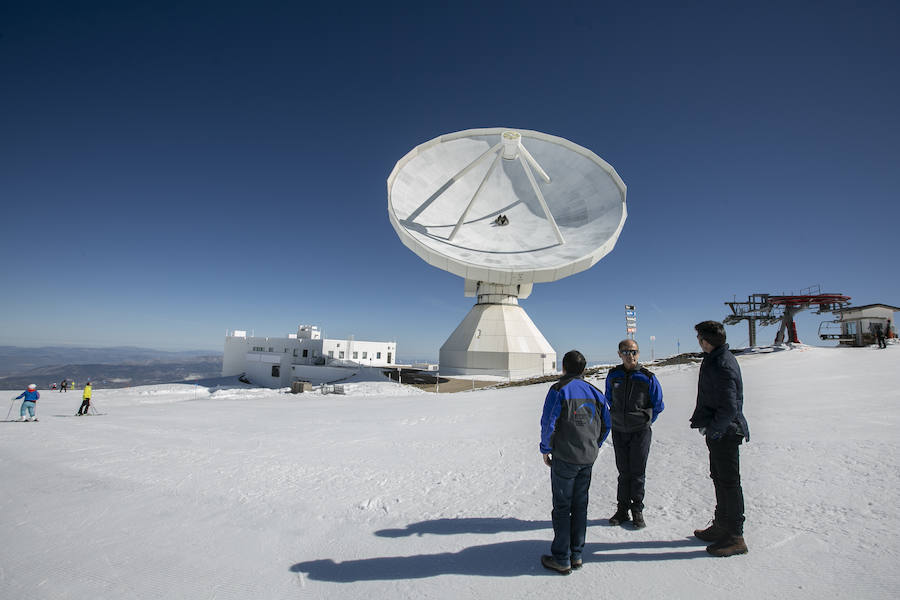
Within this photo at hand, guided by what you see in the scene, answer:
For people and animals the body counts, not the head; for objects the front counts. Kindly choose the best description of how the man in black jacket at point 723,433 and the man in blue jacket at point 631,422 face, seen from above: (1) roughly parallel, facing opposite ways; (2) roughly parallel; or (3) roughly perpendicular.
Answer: roughly perpendicular

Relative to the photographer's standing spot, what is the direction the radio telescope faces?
facing the viewer

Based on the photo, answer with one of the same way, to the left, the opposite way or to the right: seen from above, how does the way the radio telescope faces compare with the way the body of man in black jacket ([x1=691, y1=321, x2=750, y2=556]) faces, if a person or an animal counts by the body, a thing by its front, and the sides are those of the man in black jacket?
to the left

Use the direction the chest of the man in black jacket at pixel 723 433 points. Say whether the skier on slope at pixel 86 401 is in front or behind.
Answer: in front

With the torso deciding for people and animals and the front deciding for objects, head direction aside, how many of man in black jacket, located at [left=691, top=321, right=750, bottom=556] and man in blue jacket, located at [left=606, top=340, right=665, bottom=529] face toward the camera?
1

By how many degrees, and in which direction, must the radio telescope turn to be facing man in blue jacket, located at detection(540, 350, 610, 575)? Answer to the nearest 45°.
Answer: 0° — it already faces them

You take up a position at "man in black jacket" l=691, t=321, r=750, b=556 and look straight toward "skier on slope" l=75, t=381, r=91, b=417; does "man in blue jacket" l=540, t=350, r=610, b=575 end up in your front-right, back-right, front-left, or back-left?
front-left

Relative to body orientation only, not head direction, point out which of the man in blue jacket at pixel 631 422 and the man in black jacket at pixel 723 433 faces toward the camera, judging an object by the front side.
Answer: the man in blue jacket

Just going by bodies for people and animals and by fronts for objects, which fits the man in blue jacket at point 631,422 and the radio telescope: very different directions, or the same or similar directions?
same or similar directions

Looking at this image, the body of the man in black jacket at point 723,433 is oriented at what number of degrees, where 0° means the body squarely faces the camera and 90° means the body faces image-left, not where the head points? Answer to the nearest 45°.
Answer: approximately 90°

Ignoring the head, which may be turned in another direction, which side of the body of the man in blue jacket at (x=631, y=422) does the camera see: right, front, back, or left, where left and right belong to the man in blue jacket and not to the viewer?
front

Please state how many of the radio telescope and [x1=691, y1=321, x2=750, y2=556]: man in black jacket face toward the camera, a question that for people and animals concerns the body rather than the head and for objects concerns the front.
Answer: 1

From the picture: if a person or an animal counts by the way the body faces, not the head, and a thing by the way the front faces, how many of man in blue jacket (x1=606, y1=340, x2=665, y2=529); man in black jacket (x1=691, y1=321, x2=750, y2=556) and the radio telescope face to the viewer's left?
1

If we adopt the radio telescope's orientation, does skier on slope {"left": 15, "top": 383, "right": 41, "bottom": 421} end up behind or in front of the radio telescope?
in front

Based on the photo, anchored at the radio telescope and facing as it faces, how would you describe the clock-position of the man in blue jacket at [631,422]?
The man in blue jacket is roughly at 12 o'clock from the radio telescope.
